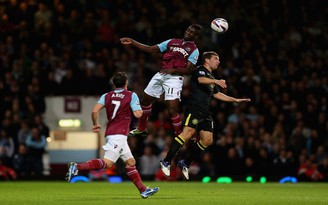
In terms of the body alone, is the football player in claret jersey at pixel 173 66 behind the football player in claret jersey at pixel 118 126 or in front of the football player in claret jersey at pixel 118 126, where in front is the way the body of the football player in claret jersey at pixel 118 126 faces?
in front

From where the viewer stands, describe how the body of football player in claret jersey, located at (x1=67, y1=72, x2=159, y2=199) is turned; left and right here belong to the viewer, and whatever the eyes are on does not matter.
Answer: facing away from the viewer and to the right of the viewer

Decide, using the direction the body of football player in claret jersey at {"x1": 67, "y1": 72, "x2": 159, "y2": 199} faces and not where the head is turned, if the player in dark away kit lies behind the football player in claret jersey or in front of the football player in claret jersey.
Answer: in front
